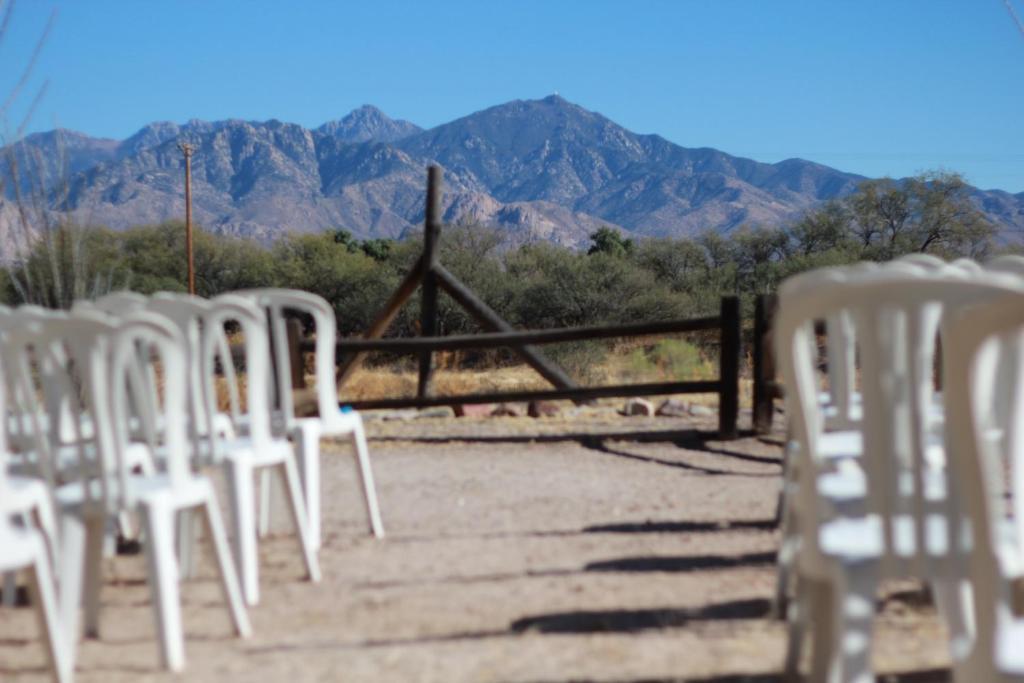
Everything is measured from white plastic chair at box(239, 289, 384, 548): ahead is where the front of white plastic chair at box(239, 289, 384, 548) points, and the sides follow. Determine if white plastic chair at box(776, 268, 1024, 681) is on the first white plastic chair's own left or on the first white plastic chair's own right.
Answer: on the first white plastic chair's own right

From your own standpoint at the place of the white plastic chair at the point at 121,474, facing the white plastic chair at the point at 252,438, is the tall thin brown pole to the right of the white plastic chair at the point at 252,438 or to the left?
left

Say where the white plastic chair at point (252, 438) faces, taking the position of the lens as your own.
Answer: facing away from the viewer and to the right of the viewer

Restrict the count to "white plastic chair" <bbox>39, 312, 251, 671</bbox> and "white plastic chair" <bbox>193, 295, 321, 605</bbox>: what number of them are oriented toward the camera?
0

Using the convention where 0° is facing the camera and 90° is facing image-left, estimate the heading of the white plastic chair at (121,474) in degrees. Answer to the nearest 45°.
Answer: approximately 225°

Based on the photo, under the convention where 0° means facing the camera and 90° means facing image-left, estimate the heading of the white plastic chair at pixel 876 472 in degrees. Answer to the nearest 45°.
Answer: approximately 135°

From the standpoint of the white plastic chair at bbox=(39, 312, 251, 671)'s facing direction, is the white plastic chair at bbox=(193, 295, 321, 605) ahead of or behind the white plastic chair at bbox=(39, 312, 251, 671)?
ahead

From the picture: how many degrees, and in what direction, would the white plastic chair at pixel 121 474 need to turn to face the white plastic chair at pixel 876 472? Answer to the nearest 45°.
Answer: approximately 90° to its right

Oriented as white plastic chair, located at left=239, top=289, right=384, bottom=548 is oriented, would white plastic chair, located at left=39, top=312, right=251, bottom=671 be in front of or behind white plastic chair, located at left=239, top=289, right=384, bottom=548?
behind

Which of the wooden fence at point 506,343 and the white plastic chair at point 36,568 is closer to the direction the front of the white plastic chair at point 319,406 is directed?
the wooden fence

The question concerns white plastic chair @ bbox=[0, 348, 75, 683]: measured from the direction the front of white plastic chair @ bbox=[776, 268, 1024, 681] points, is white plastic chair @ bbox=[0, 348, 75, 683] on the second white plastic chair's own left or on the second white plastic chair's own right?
on the second white plastic chair's own left

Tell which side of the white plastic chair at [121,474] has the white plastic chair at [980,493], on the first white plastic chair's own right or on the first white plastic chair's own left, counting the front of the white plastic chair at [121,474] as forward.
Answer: on the first white plastic chair's own right

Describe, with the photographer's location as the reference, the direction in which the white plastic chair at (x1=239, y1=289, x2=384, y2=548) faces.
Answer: facing away from the viewer and to the right of the viewer
